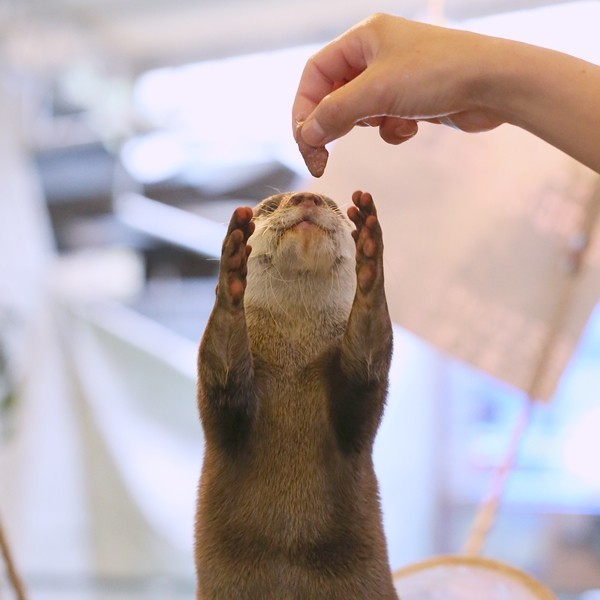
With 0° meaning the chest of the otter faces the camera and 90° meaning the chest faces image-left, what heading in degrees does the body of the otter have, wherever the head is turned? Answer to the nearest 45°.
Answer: approximately 0°
